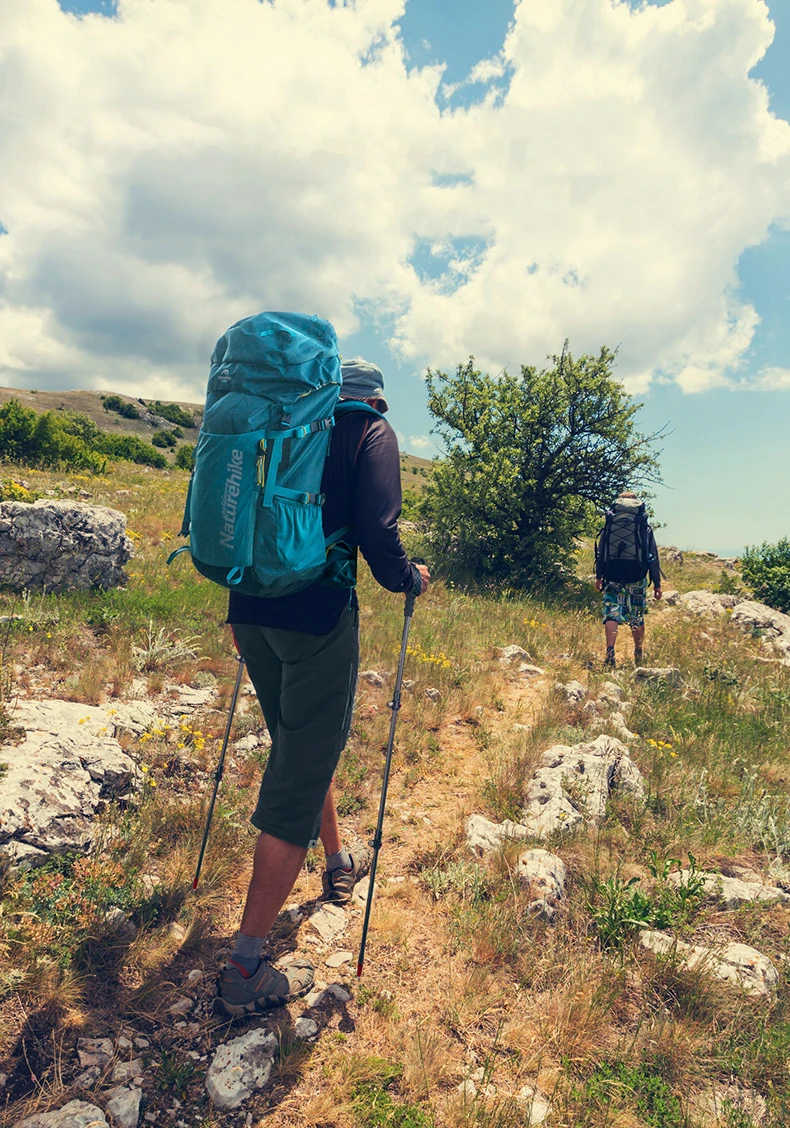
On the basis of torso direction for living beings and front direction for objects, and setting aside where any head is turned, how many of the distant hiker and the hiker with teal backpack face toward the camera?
0

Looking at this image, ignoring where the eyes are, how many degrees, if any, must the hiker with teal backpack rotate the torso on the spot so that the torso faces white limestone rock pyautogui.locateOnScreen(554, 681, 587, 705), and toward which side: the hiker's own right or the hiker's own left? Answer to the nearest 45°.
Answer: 0° — they already face it

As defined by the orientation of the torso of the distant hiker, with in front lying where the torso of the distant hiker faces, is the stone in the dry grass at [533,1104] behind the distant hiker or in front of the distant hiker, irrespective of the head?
behind

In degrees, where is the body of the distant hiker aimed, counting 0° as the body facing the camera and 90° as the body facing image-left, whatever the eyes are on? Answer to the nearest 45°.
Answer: approximately 180°

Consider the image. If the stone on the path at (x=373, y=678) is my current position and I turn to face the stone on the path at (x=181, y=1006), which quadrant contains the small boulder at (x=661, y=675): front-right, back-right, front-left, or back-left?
back-left

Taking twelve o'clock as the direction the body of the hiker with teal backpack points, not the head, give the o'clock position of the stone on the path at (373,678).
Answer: The stone on the path is roughly at 11 o'clock from the hiker with teal backpack.

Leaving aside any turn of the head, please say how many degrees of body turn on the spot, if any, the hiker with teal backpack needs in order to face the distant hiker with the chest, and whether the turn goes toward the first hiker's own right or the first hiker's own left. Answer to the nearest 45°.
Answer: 0° — they already face them

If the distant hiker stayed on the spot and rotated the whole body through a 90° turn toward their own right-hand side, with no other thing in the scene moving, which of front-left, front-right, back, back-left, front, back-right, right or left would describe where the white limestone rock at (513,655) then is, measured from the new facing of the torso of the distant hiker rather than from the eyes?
back-right

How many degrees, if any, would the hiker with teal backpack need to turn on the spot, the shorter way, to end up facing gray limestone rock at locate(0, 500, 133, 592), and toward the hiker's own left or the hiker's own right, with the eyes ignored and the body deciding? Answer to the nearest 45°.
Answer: approximately 90° to the hiker's own left

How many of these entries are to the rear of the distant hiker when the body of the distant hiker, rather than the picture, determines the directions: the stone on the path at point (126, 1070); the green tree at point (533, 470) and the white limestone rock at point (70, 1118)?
2

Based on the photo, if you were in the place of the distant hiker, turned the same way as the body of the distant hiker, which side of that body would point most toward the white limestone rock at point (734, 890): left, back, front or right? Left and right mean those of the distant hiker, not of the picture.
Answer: back

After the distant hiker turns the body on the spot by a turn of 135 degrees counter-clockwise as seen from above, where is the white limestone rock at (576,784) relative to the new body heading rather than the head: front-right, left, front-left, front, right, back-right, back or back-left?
front-left

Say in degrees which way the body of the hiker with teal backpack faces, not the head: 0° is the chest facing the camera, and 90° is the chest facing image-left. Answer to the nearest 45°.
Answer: approximately 225°

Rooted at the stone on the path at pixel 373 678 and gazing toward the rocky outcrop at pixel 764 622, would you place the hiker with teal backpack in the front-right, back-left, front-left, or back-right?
back-right

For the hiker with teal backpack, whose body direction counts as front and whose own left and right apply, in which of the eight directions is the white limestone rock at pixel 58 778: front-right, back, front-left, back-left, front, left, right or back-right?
left

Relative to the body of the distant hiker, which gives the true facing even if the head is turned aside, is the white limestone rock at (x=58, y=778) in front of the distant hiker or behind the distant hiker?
behind
